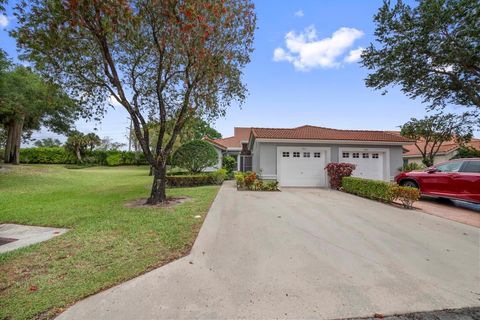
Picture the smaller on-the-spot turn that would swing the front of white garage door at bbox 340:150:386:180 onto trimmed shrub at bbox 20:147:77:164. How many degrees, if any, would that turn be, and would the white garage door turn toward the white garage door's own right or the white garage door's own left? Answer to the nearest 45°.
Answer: approximately 90° to the white garage door's own right

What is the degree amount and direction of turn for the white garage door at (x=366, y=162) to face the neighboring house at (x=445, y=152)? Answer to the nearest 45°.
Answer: approximately 135° to its left

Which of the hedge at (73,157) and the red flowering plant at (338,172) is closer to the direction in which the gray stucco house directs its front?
the red flowering plant

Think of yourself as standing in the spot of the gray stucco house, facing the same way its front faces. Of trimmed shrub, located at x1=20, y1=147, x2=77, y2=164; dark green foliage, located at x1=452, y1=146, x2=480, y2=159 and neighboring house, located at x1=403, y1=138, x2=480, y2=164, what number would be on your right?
1

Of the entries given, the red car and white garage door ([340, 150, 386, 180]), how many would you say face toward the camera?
1

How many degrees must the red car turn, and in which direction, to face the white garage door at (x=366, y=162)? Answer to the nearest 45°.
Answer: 0° — it already faces it

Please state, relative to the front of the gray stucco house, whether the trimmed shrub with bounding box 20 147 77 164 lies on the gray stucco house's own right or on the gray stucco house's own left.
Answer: on the gray stucco house's own right

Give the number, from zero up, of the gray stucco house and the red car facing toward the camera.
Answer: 1

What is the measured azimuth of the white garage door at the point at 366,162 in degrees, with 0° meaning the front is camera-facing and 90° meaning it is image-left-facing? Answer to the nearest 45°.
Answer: approximately 0°

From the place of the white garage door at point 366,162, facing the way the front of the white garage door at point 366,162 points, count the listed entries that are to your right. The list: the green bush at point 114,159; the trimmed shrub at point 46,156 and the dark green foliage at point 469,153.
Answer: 2

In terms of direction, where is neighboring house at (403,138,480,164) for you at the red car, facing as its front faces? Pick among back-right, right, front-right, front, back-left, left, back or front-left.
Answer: front-right
